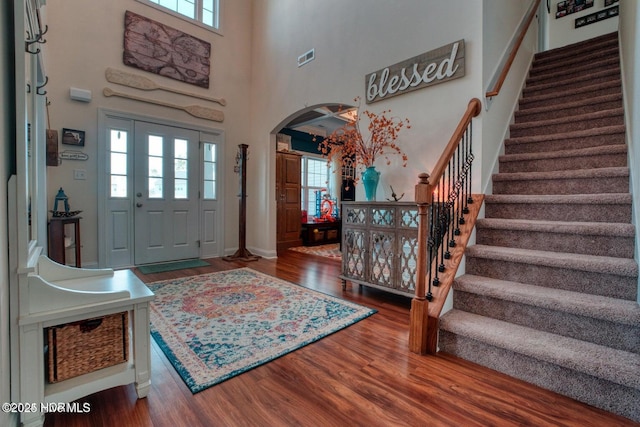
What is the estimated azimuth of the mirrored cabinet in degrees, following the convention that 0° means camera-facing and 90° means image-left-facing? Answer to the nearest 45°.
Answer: approximately 45°

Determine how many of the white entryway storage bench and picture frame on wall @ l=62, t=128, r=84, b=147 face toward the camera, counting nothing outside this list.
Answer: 1

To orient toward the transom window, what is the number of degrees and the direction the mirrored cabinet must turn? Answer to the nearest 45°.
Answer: approximately 90° to its right

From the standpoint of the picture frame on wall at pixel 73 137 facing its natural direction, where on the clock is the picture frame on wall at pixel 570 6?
the picture frame on wall at pixel 570 6 is roughly at 10 o'clock from the picture frame on wall at pixel 73 137.

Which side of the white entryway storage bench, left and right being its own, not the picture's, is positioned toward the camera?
right

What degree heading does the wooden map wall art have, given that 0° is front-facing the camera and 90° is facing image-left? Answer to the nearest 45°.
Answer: approximately 315°

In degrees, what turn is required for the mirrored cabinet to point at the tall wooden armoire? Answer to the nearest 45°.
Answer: approximately 90° to its right

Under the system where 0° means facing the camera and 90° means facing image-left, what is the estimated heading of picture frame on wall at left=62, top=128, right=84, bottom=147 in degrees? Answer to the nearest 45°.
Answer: approximately 0°
